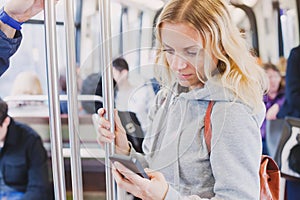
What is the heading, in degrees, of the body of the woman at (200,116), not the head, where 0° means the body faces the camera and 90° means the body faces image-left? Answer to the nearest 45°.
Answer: approximately 45°

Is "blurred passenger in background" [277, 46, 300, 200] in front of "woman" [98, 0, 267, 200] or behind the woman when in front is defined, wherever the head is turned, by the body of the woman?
behind

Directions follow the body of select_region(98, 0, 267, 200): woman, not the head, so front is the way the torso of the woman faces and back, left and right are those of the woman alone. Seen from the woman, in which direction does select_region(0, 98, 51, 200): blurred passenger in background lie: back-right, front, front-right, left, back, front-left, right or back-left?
right

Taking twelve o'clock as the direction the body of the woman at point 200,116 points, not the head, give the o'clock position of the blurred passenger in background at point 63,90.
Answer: The blurred passenger in background is roughly at 3 o'clock from the woman.

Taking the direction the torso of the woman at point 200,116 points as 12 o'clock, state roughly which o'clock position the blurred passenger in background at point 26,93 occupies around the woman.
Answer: The blurred passenger in background is roughly at 3 o'clock from the woman.
